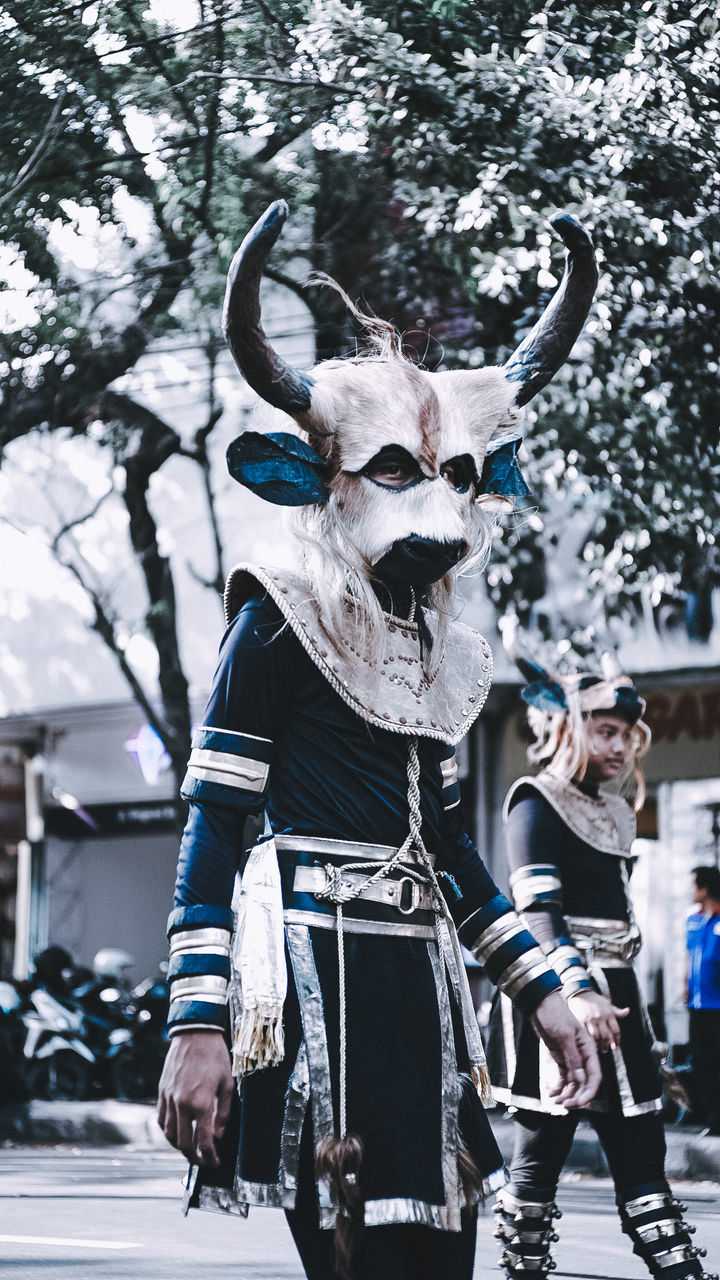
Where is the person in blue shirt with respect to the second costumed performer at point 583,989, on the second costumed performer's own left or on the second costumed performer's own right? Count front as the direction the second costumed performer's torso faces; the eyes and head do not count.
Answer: on the second costumed performer's own left

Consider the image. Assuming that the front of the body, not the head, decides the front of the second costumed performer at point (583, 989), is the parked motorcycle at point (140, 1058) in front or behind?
behind

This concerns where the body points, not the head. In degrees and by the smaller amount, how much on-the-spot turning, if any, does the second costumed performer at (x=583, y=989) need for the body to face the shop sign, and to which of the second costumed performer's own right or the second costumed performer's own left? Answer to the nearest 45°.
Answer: approximately 135° to the second costumed performer's own left
